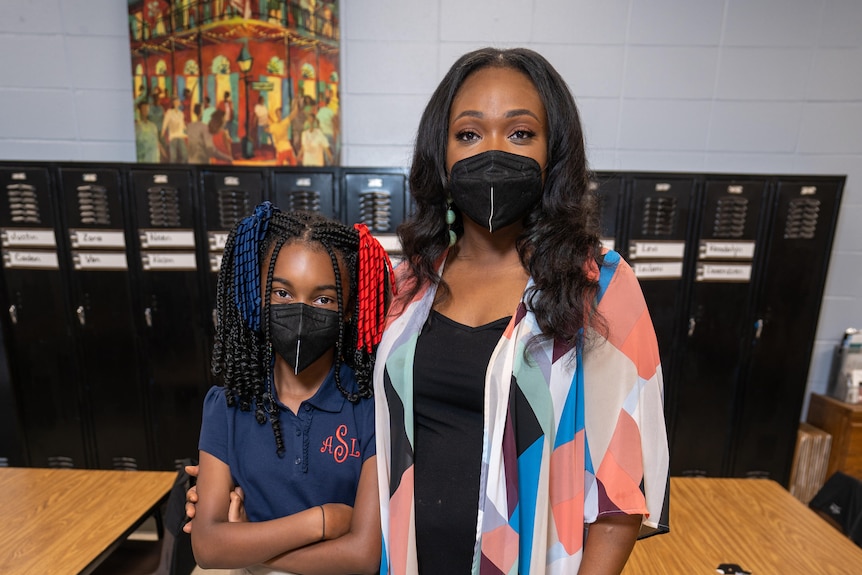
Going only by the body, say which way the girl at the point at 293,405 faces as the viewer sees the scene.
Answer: toward the camera

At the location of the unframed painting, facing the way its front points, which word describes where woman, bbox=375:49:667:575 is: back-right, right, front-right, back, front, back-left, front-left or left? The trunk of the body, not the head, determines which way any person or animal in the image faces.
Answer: front

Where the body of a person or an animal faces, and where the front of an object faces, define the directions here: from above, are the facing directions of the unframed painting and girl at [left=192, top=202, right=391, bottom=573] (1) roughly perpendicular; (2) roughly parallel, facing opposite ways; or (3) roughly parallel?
roughly parallel

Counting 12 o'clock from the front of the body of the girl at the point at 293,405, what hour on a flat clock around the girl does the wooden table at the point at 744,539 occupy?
The wooden table is roughly at 9 o'clock from the girl.

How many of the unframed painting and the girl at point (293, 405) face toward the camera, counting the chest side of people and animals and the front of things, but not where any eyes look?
2

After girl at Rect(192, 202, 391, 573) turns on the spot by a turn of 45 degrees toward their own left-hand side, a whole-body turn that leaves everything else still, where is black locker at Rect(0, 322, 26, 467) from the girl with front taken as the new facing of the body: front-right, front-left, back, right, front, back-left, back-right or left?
back

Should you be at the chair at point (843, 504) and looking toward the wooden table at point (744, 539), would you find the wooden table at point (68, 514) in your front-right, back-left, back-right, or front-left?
front-right

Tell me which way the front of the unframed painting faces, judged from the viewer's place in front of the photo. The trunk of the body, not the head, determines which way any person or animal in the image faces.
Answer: facing the viewer

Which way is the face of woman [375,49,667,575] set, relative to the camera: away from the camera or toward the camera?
toward the camera
